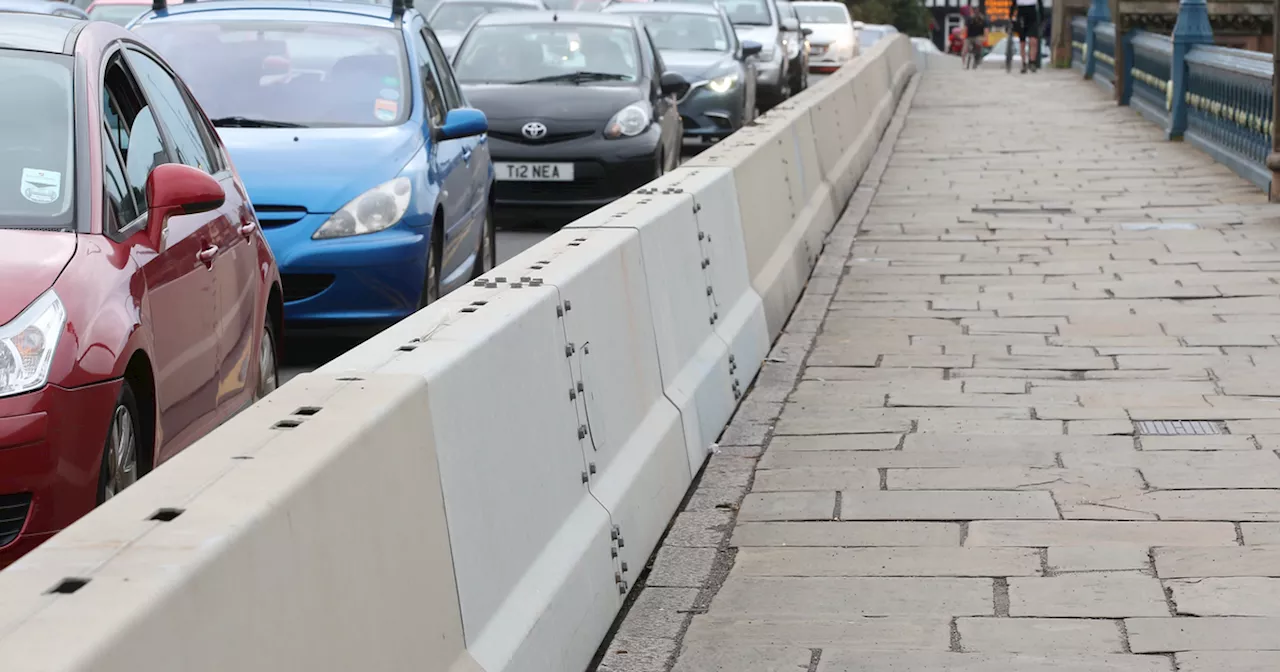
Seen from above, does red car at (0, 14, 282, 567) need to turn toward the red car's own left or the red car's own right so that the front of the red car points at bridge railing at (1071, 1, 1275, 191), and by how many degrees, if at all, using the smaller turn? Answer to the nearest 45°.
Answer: approximately 180°

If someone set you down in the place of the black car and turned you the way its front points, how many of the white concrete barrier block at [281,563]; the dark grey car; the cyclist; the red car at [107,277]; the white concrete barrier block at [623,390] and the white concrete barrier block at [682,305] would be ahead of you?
4

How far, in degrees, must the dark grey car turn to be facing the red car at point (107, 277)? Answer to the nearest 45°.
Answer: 0° — it already faces it

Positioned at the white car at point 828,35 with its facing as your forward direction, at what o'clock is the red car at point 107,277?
The red car is roughly at 12 o'clock from the white car.

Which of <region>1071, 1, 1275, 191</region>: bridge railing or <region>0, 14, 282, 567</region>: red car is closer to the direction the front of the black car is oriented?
the red car

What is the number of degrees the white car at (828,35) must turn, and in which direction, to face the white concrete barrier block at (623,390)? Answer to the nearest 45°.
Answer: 0° — it already faces it

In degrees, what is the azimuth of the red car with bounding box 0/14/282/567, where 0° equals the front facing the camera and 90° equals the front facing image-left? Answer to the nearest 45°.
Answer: approximately 45°
